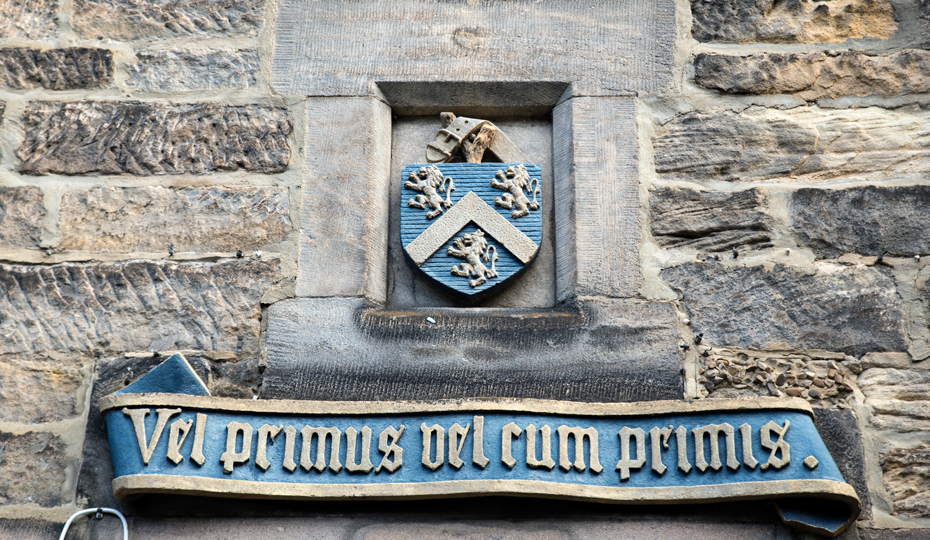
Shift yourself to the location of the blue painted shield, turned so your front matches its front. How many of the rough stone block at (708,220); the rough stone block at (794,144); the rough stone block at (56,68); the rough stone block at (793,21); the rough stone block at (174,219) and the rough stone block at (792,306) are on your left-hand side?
4

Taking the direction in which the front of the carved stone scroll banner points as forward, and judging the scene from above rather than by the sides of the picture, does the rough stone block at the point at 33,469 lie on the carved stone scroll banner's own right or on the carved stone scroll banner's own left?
on the carved stone scroll banner's own right

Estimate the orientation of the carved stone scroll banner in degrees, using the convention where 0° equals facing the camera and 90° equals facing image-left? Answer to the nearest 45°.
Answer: approximately 0°

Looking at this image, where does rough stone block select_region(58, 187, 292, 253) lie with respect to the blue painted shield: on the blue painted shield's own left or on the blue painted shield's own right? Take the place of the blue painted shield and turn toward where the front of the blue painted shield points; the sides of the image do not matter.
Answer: on the blue painted shield's own right

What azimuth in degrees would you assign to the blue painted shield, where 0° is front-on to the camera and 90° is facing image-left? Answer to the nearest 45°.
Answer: approximately 0°

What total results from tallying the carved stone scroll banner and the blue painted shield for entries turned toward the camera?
2

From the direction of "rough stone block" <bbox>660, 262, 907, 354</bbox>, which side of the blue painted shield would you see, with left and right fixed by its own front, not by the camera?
left

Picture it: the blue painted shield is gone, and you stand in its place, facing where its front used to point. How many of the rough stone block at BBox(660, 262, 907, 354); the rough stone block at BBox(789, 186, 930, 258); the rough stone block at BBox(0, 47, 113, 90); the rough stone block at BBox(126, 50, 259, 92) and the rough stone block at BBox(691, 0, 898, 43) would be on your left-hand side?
3
